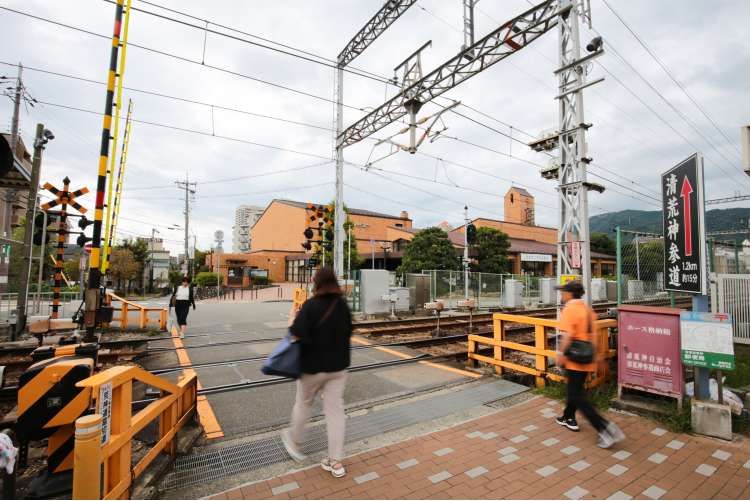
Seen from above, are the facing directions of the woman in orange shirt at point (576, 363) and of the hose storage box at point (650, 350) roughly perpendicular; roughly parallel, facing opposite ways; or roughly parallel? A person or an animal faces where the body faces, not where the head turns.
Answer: roughly perpendicular

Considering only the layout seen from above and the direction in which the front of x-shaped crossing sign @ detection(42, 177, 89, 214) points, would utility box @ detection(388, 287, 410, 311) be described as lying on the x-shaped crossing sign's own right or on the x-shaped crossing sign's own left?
on the x-shaped crossing sign's own left

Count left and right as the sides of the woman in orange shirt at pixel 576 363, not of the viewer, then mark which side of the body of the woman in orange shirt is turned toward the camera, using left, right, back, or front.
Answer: left

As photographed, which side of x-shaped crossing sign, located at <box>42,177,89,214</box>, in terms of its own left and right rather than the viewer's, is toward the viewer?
front

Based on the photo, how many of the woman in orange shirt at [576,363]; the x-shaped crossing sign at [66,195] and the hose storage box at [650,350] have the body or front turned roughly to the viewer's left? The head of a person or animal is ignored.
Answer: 1

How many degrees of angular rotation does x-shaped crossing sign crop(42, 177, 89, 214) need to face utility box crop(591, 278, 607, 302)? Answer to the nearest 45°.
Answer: approximately 90° to its left

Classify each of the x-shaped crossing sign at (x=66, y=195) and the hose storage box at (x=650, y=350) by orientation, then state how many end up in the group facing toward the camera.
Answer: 2

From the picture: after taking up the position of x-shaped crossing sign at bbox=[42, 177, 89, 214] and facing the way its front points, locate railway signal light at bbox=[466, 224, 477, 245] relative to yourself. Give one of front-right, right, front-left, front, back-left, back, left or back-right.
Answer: left

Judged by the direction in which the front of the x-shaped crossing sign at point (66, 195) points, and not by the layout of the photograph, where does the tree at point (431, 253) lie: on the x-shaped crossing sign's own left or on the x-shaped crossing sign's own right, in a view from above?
on the x-shaped crossing sign's own left

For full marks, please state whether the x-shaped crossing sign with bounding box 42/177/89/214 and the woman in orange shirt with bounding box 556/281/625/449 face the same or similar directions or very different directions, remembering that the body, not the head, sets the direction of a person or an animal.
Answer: very different directions
